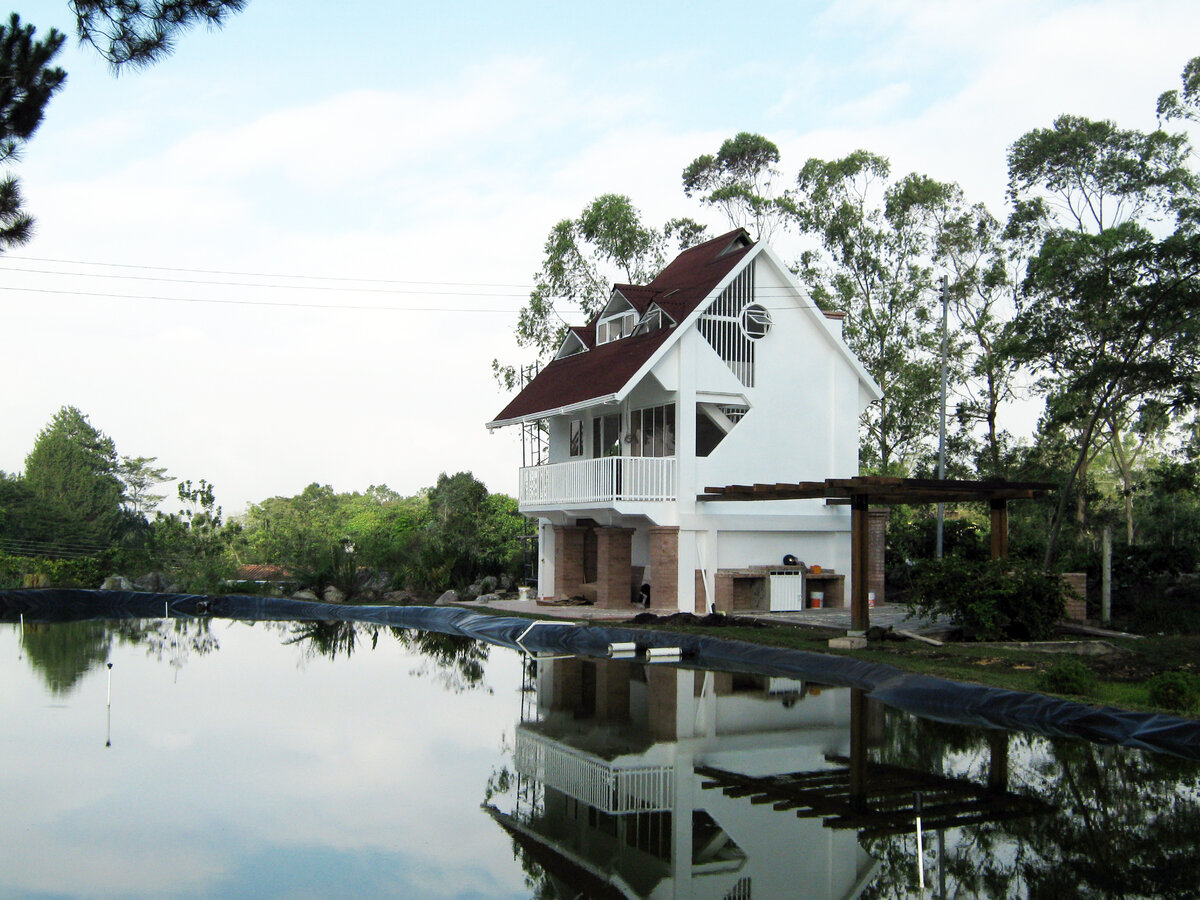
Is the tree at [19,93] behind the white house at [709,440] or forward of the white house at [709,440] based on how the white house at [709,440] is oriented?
forward

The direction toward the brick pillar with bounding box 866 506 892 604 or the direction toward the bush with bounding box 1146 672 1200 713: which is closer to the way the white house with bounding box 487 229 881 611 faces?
the bush

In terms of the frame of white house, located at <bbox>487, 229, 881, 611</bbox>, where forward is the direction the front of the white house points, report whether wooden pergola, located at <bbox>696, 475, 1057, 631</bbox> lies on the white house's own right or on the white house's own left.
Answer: on the white house's own left

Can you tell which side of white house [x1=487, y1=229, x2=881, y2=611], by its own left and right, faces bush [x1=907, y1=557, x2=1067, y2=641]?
left

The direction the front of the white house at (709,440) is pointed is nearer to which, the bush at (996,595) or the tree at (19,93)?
the tree

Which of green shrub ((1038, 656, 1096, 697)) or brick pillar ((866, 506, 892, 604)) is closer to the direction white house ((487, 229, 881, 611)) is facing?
the green shrub

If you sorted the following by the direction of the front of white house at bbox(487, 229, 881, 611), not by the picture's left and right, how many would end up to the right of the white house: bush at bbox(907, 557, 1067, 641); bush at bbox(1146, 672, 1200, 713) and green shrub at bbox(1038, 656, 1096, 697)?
0

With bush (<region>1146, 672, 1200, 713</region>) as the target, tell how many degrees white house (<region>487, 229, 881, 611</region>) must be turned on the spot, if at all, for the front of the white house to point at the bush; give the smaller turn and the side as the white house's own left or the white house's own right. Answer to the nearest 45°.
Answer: approximately 45° to the white house's own left

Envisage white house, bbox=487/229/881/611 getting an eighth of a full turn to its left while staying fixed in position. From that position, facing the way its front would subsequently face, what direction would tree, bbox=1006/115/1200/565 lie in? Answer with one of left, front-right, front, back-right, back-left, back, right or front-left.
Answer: left

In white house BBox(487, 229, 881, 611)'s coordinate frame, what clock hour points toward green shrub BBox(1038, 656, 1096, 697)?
The green shrub is roughly at 10 o'clock from the white house.

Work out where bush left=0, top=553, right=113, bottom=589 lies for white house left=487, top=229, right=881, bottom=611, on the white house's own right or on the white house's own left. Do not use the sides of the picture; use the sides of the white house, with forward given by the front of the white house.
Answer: on the white house's own right

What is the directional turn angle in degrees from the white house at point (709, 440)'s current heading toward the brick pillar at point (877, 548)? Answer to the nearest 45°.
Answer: approximately 135° to its left

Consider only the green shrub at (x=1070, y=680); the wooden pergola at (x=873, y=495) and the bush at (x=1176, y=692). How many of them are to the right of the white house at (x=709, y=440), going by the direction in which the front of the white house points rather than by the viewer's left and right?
0
